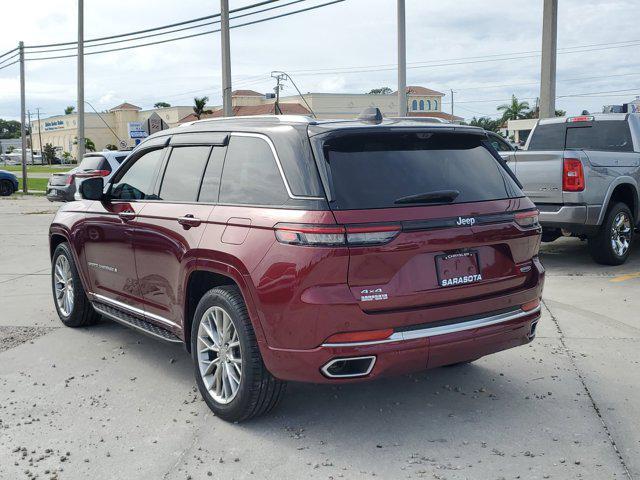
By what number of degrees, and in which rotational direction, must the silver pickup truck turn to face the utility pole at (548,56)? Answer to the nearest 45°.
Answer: approximately 45° to its left

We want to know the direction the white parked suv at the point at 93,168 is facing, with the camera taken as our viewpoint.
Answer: facing away from the viewer and to the right of the viewer

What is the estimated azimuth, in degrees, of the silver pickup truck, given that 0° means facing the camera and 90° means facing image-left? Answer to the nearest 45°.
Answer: approximately 225°

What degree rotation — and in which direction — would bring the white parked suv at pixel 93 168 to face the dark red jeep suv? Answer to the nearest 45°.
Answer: approximately 135° to its right

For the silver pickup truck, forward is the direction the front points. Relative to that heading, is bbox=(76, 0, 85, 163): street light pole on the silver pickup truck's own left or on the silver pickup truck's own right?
on the silver pickup truck's own left

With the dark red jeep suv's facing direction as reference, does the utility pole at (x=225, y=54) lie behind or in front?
in front

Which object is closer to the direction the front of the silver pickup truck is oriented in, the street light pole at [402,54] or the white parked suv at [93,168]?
the street light pole

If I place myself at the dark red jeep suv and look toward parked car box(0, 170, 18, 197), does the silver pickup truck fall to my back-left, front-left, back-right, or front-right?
front-right

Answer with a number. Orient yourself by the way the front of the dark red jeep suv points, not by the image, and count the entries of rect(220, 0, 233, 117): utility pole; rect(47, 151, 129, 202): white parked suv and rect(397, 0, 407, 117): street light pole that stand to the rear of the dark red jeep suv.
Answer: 0

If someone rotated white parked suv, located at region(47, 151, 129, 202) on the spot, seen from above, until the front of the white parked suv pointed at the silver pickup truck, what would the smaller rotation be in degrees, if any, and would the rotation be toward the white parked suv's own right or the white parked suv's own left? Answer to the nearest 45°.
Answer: approximately 90° to the white parked suv's own right

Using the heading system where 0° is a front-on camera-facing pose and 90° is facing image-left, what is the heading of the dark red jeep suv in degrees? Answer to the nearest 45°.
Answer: approximately 135°

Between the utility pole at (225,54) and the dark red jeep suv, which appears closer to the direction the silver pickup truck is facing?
the utility pole

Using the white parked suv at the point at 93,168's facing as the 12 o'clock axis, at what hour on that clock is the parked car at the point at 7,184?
The parked car is roughly at 10 o'clock from the white parked suv.

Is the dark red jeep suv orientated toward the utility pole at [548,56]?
no

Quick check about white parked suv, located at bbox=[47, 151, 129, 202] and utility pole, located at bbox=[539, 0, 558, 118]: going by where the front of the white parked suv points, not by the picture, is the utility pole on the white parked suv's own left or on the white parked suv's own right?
on the white parked suv's own right
